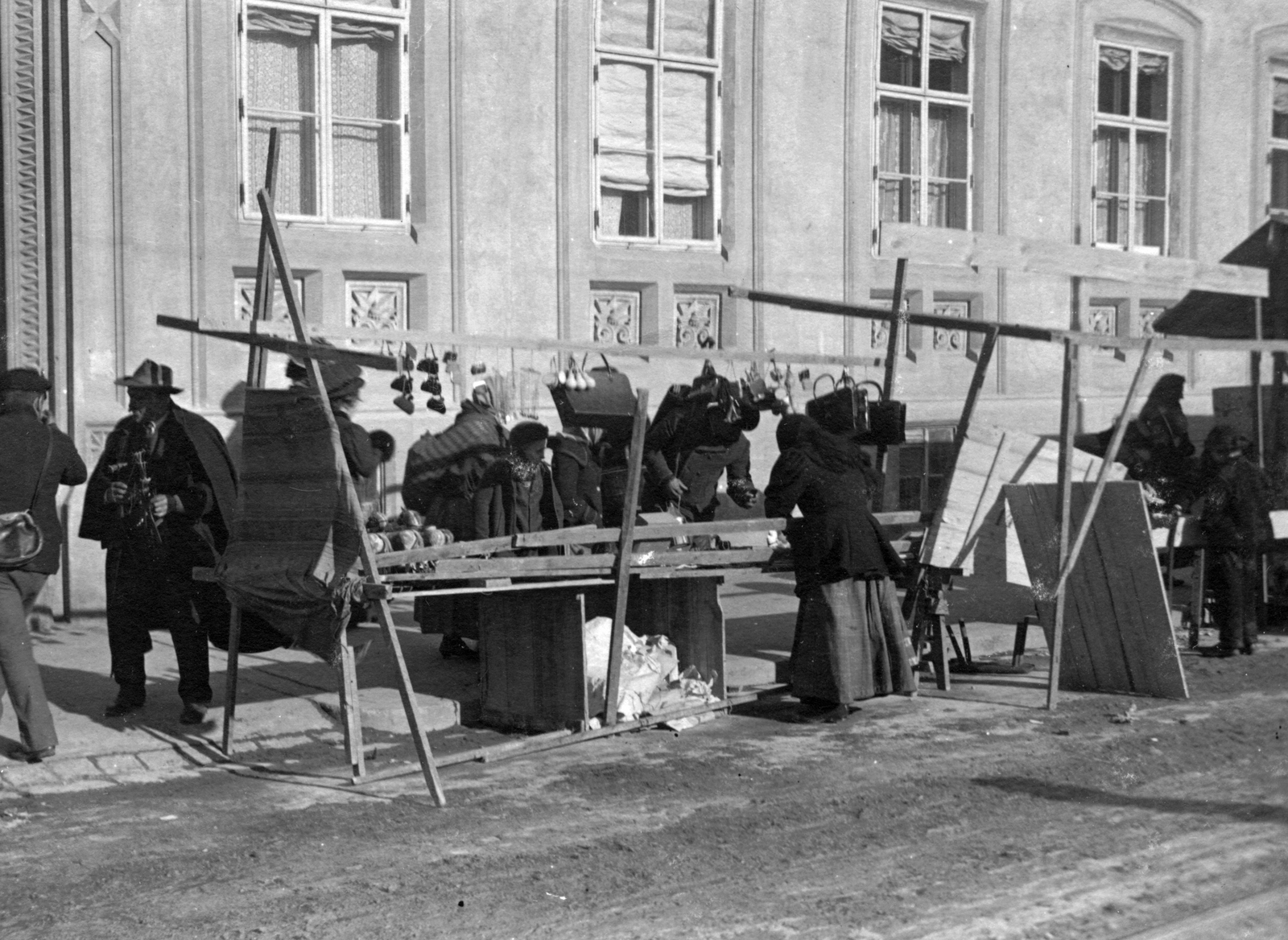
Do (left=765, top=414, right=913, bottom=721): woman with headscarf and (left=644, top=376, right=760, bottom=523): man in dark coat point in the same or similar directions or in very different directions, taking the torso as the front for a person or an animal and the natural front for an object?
very different directions

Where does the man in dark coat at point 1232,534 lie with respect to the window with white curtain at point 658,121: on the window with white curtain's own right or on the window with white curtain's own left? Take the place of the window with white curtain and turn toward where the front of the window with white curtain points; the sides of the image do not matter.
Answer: on the window with white curtain's own left

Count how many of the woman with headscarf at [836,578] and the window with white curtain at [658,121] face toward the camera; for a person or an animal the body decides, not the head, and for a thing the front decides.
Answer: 1

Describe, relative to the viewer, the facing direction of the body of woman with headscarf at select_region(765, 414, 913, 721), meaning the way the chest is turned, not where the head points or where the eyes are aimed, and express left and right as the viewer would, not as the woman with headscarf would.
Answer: facing away from the viewer and to the left of the viewer

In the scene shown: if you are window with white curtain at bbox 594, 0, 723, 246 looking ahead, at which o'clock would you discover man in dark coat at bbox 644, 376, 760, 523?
The man in dark coat is roughly at 12 o'clock from the window with white curtain.

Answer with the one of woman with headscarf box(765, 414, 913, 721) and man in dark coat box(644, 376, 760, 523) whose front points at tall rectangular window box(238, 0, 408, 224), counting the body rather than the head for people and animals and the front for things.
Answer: the woman with headscarf

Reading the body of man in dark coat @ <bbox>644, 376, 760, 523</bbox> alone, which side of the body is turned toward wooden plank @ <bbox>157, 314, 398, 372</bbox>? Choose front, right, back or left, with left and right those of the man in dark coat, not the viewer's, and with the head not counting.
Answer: right

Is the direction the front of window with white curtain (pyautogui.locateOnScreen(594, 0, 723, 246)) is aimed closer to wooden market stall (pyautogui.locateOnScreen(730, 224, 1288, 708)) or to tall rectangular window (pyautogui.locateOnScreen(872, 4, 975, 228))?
the wooden market stall

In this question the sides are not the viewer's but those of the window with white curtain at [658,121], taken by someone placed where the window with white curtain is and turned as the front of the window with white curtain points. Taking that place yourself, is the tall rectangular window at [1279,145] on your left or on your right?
on your left

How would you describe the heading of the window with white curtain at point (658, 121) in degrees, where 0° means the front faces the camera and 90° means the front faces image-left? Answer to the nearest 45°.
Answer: approximately 0°

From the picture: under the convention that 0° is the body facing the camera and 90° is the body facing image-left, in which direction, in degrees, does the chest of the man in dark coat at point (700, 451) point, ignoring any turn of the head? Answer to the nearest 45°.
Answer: approximately 315°
